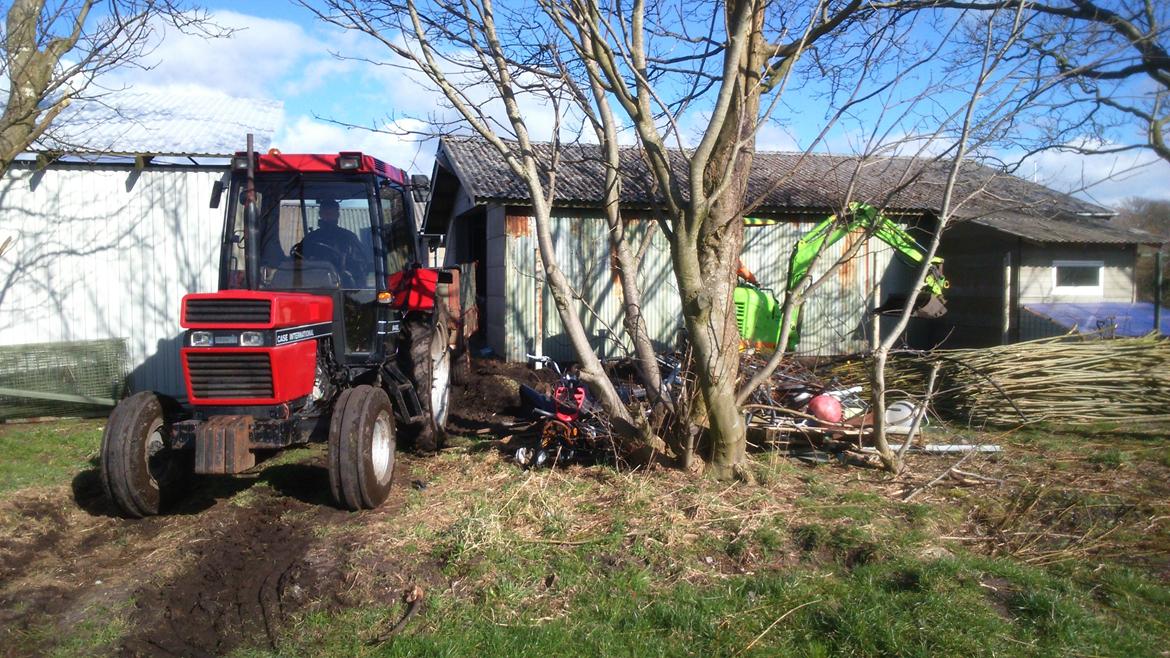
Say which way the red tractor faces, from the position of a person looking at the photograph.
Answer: facing the viewer and to the left of the viewer

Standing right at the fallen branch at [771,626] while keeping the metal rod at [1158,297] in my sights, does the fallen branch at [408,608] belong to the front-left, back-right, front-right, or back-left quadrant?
back-left

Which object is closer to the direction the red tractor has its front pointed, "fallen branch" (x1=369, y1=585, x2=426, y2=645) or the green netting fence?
the fallen branch

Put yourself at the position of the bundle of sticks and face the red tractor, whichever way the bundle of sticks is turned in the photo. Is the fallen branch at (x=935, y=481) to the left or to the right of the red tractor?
left

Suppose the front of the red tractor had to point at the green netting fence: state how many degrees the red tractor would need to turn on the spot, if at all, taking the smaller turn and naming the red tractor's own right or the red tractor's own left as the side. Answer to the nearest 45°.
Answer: approximately 90° to the red tractor's own right

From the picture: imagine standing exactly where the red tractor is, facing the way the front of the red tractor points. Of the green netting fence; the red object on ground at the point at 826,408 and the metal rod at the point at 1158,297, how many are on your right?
1

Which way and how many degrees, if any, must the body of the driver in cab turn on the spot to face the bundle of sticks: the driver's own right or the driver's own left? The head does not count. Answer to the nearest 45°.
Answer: approximately 135° to the driver's own left

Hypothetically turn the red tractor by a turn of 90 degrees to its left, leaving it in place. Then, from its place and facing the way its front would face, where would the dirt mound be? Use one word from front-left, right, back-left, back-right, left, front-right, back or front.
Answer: left

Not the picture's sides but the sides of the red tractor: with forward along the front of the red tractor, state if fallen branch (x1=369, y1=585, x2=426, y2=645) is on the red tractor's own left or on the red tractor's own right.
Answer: on the red tractor's own left

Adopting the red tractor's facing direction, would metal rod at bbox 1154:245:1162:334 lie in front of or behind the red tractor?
behind

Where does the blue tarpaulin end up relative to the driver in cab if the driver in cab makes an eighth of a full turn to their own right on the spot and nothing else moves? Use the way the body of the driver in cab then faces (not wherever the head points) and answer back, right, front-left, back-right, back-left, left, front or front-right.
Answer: back

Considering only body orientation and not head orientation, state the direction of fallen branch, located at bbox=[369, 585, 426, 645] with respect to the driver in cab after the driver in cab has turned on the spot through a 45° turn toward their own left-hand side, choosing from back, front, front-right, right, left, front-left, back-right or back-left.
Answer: front

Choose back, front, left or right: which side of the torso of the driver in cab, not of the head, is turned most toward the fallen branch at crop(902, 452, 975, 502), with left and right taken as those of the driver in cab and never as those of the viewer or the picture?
left
